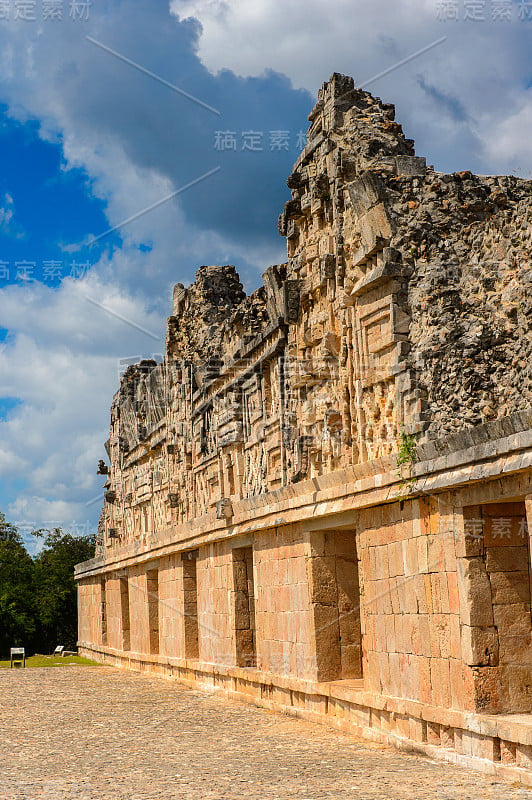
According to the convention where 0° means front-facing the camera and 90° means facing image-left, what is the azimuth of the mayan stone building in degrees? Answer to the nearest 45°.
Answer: approximately 45°

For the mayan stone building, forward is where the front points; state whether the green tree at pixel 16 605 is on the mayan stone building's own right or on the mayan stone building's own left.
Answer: on the mayan stone building's own right

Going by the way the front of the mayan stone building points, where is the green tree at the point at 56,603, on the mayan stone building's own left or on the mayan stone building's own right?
on the mayan stone building's own right
